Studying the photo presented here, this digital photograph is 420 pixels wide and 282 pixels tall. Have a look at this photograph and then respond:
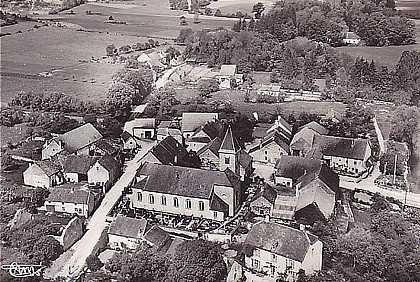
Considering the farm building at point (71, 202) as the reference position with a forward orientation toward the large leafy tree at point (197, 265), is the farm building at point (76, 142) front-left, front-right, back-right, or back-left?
back-left

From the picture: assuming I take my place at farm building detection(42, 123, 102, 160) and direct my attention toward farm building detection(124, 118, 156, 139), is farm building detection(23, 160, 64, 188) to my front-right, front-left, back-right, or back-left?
back-right

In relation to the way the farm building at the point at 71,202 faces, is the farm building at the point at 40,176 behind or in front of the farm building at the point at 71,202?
behind

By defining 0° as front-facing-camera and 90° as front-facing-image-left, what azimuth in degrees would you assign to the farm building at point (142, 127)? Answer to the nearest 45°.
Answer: approximately 0°

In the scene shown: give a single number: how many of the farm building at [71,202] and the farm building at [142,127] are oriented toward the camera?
2

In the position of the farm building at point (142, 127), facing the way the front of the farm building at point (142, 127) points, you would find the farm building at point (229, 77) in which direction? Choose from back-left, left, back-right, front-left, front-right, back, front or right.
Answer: back-left

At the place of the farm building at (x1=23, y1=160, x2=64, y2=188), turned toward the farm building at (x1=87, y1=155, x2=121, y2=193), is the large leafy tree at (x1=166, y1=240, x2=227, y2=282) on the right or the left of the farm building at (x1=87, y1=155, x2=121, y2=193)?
right

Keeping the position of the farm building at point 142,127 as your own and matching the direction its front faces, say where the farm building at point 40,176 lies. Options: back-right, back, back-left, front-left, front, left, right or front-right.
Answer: front-right

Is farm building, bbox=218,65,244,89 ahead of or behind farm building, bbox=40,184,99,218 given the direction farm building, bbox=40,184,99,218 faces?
behind

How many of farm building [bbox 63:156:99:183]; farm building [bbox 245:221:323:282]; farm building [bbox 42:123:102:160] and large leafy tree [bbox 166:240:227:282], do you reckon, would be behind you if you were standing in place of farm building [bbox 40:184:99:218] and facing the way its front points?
2
